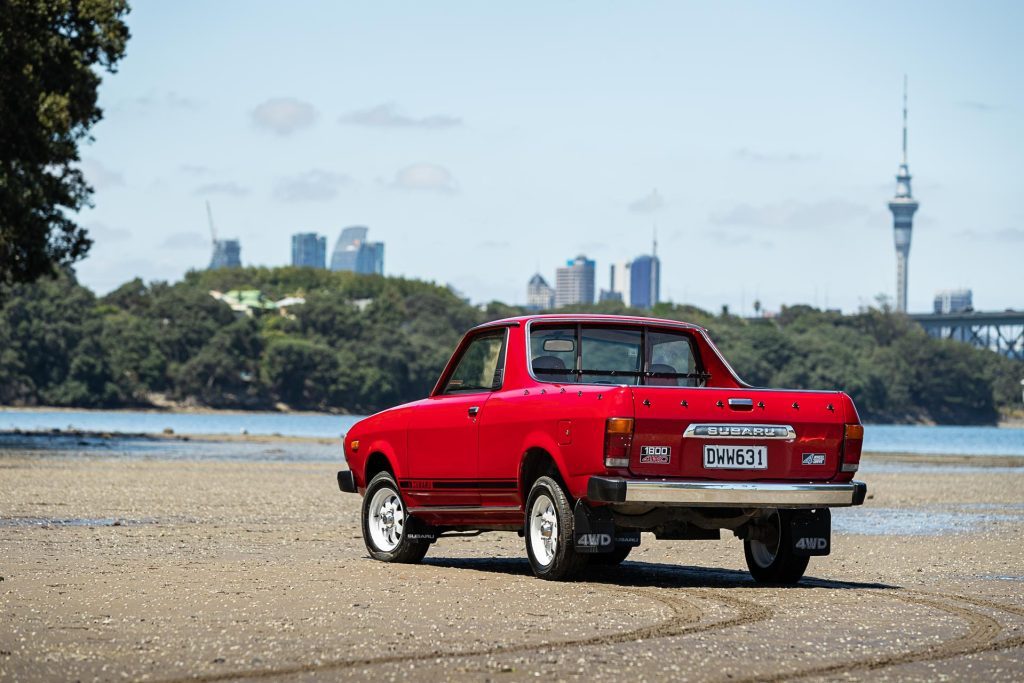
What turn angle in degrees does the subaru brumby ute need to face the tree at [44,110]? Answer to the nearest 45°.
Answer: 0° — it already faces it

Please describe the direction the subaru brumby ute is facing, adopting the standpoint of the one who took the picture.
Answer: facing away from the viewer and to the left of the viewer
